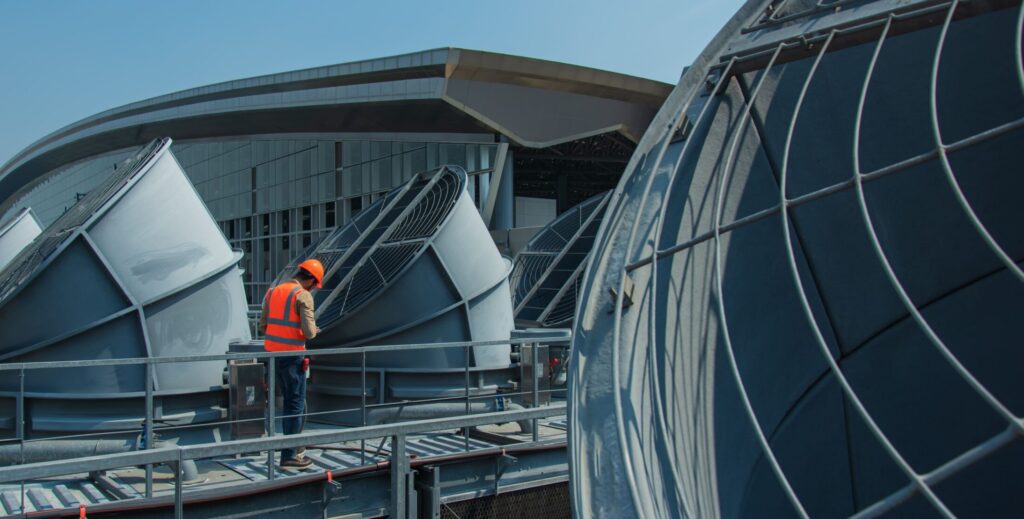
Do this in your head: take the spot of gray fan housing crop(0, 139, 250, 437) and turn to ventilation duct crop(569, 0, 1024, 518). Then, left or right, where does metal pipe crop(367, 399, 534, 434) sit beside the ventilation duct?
left

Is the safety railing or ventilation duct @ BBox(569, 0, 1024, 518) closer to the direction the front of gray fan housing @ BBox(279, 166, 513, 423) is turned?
the safety railing

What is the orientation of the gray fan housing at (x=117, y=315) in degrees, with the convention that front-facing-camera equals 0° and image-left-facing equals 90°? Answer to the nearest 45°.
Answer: approximately 90°

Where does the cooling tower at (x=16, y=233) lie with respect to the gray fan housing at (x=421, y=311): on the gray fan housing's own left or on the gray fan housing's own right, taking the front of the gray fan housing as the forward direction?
on the gray fan housing's own right

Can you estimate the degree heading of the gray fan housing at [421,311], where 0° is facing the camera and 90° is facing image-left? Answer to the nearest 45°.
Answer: approximately 45°

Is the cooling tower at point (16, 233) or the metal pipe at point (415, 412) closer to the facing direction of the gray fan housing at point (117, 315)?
the cooling tower

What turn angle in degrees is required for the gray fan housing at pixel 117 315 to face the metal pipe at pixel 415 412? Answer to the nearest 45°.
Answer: approximately 180°

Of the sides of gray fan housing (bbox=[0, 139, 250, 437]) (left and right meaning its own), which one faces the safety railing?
left
